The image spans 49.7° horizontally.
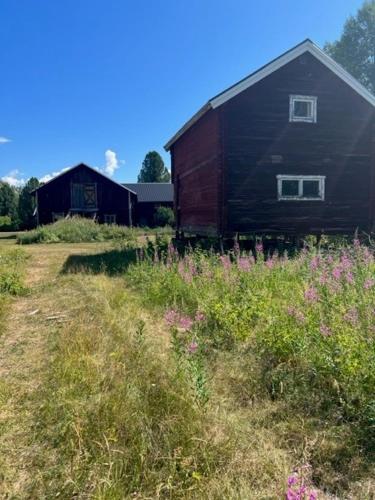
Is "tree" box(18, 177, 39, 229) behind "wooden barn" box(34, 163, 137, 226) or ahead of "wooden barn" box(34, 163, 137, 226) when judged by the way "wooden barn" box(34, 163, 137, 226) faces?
behind

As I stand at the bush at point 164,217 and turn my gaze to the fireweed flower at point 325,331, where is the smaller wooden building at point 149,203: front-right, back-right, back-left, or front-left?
back-right

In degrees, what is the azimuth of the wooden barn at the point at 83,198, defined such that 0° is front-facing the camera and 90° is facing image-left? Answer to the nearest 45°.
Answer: approximately 0°

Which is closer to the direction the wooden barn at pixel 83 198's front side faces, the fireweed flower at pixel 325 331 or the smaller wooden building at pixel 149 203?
the fireweed flower

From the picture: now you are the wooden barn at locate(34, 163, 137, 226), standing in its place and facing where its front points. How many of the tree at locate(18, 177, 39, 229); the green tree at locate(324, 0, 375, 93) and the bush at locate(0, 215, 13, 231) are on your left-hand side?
1

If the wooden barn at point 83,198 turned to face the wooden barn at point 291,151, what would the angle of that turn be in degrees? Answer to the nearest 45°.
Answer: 0° — it already faces it

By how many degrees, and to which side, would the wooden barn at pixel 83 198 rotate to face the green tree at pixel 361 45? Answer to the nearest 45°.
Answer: approximately 90° to its left

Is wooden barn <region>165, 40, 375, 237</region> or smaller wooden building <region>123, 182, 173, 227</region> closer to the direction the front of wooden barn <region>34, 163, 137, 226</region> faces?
the wooden barn

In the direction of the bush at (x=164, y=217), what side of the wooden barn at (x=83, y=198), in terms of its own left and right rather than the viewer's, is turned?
left

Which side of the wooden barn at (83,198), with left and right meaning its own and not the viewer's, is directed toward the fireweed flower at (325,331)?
front

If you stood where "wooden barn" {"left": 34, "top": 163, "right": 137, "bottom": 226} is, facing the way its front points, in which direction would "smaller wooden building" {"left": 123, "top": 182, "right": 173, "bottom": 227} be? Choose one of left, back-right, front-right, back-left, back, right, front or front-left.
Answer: back-left

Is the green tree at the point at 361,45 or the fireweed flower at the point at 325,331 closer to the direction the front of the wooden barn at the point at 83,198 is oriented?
the fireweed flower

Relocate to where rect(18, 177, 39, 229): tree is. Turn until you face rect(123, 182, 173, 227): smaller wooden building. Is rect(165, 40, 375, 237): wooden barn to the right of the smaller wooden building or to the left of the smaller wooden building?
right
